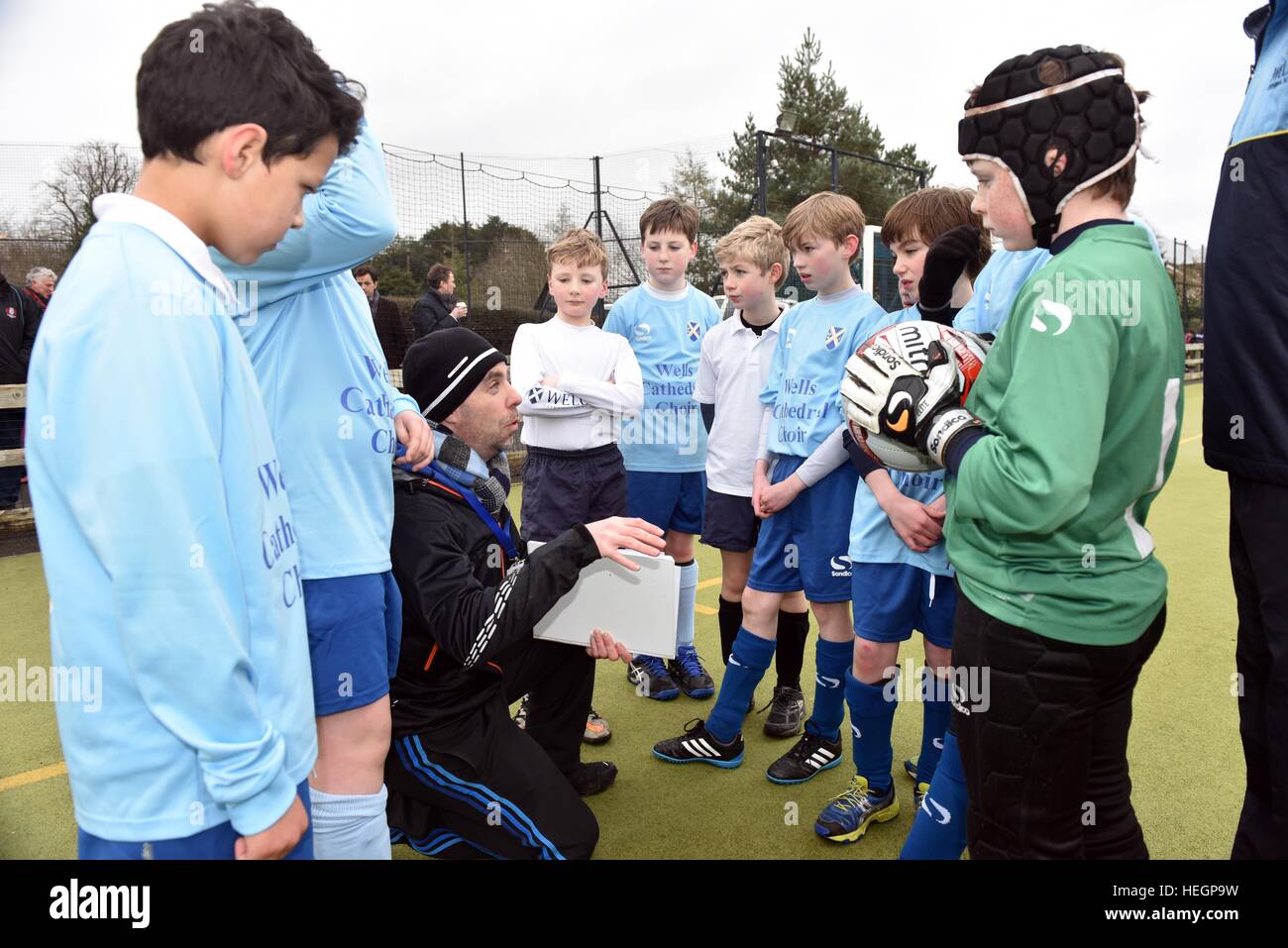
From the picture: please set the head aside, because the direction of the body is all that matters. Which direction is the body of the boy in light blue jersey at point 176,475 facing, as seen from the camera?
to the viewer's right

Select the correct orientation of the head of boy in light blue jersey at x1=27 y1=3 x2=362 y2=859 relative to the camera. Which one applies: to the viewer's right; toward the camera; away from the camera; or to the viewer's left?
to the viewer's right

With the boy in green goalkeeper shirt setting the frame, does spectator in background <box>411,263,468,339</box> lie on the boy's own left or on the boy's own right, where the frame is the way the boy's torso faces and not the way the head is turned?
on the boy's own right

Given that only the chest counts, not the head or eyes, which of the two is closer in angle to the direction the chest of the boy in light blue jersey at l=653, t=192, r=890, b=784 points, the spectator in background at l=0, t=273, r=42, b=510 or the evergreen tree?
the spectator in background

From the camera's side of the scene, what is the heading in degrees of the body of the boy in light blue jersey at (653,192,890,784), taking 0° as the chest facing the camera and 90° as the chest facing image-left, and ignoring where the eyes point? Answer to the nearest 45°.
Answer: approximately 45°

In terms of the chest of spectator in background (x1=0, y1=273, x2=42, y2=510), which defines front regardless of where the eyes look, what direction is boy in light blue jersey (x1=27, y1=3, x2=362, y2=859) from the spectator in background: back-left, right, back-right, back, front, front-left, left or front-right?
front

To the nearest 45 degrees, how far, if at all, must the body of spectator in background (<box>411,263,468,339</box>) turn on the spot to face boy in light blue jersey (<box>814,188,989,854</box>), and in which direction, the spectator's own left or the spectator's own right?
approximately 90° to the spectator's own right

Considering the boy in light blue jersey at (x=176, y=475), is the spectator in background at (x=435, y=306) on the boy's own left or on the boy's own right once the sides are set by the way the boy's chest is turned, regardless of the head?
on the boy's own left

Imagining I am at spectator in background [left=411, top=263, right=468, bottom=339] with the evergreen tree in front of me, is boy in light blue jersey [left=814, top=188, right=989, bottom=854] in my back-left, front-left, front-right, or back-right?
back-right

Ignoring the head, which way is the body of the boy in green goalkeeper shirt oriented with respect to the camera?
to the viewer's left

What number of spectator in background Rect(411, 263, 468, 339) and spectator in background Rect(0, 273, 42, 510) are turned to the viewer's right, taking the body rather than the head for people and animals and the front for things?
1

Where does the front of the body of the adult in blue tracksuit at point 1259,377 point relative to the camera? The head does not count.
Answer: to the viewer's left

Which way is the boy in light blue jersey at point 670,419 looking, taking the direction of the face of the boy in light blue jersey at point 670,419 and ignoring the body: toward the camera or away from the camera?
toward the camera
